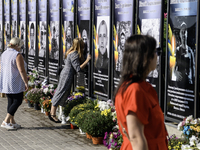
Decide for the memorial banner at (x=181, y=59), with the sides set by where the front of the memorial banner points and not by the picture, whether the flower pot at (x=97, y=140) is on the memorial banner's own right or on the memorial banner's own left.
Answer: on the memorial banner's own right

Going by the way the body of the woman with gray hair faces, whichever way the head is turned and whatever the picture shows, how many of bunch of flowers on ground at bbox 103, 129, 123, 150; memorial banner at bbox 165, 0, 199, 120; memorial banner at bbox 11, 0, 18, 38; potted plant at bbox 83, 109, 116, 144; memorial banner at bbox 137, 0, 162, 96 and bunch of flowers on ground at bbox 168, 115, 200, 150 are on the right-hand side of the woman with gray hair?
5

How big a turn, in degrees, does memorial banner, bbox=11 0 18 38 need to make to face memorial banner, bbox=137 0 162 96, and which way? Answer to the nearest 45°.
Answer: approximately 45° to its left

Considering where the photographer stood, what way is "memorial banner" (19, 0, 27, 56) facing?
facing the viewer and to the left of the viewer

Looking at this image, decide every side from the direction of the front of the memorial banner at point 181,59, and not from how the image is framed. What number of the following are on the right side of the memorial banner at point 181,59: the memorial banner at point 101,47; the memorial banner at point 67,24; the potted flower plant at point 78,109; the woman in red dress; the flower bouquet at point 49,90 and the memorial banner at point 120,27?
5

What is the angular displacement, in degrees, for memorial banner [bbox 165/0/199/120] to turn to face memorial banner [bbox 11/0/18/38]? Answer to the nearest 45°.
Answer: approximately 90° to its right

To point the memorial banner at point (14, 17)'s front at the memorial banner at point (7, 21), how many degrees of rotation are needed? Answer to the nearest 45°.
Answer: approximately 135° to its right

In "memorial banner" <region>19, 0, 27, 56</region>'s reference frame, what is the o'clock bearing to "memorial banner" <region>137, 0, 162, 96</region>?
"memorial banner" <region>137, 0, 162, 96</region> is roughly at 10 o'clock from "memorial banner" <region>19, 0, 27, 56</region>.

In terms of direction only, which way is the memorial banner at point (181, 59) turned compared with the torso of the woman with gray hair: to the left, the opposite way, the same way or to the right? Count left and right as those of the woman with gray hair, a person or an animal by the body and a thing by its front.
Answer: the opposite way

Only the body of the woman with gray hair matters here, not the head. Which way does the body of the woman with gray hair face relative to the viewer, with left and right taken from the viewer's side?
facing away from the viewer and to the right of the viewer
